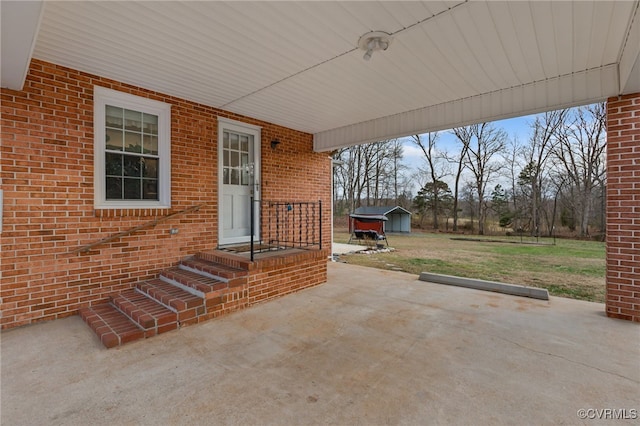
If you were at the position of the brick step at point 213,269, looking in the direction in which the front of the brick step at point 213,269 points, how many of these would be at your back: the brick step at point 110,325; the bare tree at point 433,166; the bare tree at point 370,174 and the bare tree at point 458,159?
3

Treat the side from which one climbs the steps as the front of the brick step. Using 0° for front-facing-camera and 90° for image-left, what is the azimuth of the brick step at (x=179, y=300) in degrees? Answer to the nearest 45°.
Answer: approximately 45°

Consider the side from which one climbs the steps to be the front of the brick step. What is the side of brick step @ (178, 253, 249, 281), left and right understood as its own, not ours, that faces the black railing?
back

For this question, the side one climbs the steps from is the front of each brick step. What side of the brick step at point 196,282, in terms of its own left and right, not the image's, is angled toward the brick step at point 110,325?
front

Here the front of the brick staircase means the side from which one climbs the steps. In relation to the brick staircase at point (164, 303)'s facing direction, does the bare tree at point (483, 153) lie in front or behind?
behind

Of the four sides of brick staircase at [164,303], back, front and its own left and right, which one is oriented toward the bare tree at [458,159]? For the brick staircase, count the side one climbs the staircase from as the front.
back

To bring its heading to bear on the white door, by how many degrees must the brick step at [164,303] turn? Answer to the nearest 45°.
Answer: approximately 180°

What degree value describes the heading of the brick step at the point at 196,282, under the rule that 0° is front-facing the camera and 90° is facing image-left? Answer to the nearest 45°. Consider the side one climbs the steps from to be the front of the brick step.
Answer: approximately 45°
